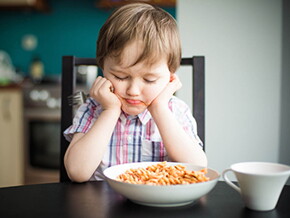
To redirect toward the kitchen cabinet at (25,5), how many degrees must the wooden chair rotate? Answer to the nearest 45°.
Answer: approximately 180°

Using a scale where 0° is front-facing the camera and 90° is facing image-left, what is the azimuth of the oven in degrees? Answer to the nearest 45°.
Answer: approximately 0°

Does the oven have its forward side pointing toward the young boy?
yes

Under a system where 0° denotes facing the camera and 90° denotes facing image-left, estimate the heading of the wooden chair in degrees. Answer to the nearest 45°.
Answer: approximately 0°

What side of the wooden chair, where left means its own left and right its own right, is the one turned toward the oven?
back

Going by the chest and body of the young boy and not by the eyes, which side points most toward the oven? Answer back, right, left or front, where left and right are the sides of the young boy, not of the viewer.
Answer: back

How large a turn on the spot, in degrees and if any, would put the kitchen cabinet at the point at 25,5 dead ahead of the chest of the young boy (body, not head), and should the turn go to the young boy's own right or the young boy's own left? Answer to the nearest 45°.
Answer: approximately 180°
